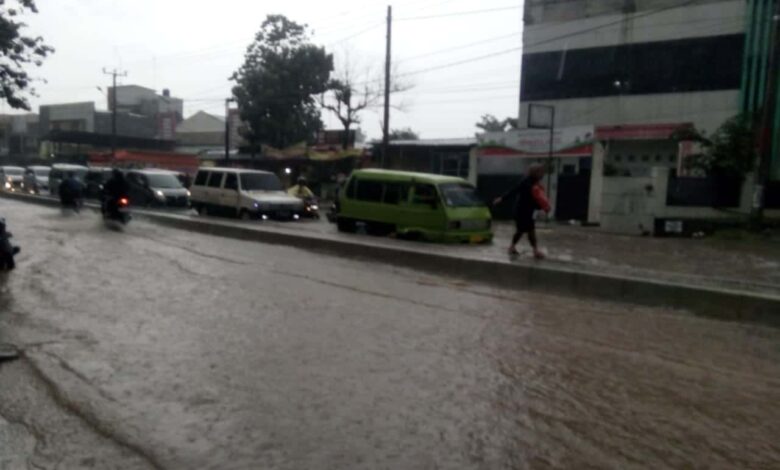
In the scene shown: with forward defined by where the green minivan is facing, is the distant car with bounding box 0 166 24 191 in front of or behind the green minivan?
behind

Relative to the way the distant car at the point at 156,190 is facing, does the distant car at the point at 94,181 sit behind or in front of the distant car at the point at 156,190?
behind

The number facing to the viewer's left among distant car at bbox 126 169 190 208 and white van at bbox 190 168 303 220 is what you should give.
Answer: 0

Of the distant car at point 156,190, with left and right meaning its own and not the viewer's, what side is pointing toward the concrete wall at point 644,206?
front

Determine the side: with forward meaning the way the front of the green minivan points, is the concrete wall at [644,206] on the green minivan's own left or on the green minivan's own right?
on the green minivan's own left

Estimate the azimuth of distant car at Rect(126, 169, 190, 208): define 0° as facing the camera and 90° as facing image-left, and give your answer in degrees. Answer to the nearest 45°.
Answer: approximately 315°

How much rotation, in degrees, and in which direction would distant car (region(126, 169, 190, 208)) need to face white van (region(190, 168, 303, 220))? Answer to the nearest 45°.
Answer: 0° — it already faces it

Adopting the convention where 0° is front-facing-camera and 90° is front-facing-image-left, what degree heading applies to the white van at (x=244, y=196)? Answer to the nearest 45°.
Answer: approximately 315°

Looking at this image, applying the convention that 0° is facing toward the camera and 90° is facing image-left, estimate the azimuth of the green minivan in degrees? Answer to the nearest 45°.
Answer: approximately 315°

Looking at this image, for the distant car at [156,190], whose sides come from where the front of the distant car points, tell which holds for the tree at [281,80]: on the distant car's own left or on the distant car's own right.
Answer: on the distant car's own left

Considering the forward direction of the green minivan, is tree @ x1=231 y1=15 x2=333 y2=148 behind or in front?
behind

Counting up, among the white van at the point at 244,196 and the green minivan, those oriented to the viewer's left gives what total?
0

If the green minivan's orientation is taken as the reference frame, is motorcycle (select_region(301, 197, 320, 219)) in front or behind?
behind
